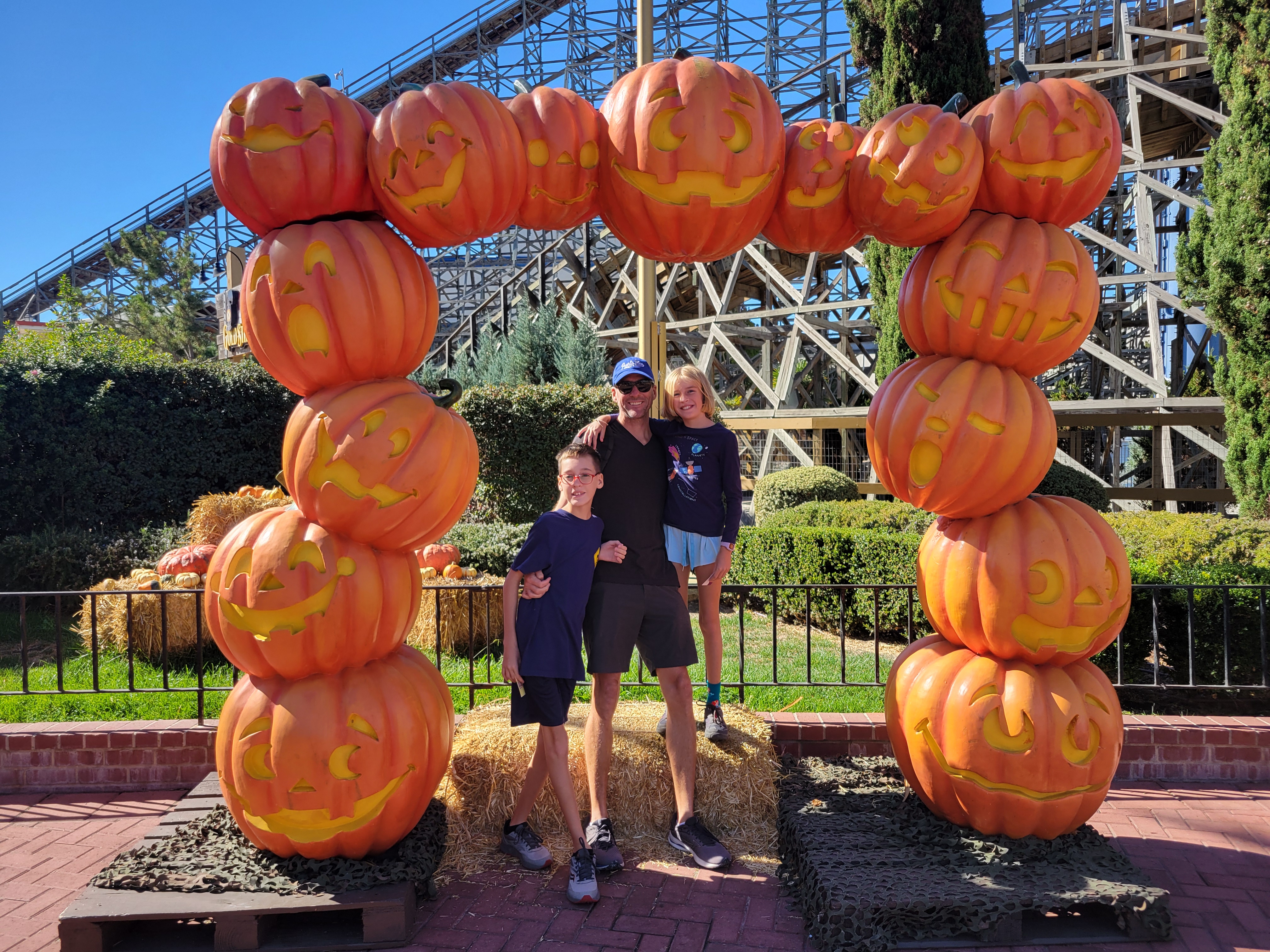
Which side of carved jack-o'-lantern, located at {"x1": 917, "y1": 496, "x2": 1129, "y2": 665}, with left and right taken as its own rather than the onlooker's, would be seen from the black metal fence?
back

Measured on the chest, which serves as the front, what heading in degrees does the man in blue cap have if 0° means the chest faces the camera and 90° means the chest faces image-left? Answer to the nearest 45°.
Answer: approximately 0°

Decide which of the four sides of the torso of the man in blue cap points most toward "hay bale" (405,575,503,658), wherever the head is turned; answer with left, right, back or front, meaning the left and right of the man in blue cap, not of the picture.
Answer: back

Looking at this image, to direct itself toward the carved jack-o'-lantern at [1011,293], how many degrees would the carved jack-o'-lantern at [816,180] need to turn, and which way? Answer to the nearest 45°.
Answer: approximately 90° to its left

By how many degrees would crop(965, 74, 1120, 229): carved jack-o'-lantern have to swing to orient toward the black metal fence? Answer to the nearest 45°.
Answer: approximately 135° to its right
